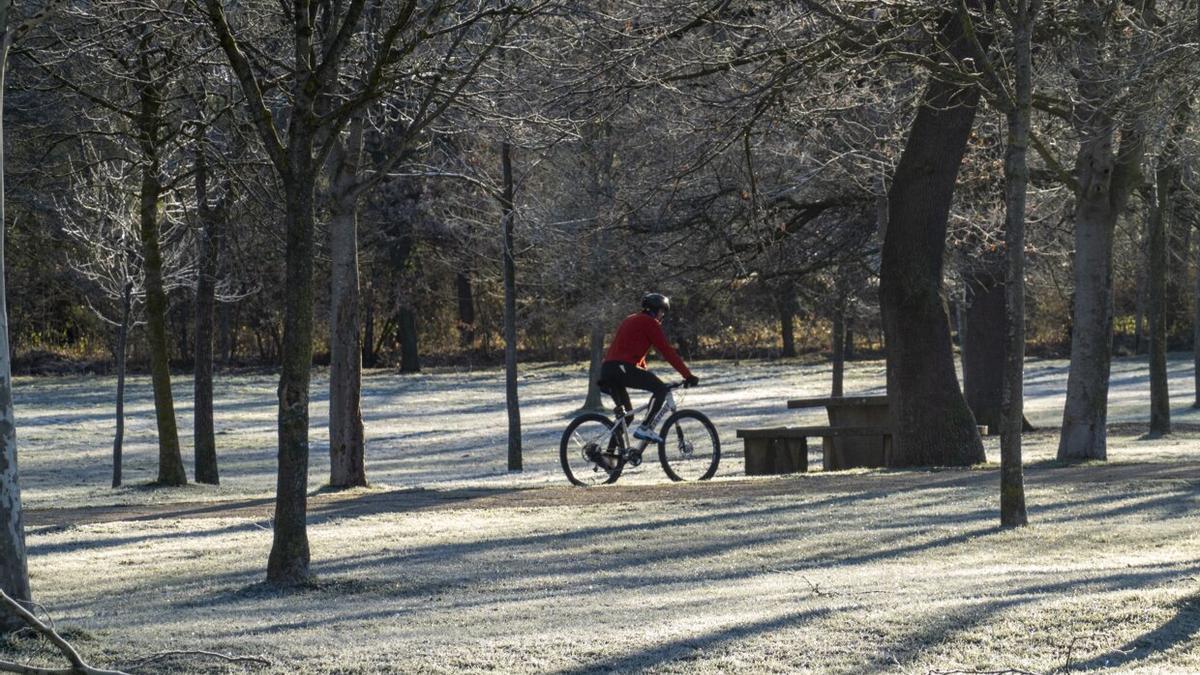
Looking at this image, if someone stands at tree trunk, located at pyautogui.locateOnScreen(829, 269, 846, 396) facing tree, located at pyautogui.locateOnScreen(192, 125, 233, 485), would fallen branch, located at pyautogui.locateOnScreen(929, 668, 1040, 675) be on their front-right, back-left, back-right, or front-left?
front-left

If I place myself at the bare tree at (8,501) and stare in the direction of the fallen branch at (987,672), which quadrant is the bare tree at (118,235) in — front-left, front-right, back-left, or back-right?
back-left

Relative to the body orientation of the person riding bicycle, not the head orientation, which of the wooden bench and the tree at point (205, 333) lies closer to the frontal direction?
the wooden bench

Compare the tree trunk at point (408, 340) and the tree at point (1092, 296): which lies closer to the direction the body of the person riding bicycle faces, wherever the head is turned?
the tree

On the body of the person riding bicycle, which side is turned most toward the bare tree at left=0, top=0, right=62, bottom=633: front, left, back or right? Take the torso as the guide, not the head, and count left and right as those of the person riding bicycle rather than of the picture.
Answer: right

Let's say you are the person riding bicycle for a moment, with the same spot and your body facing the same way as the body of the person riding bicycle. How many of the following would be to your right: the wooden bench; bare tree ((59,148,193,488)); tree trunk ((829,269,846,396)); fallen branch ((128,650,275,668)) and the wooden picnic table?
1

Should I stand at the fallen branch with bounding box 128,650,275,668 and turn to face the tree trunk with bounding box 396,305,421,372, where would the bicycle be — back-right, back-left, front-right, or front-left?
front-right

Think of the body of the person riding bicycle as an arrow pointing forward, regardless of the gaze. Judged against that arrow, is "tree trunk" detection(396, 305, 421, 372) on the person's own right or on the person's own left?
on the person's own left

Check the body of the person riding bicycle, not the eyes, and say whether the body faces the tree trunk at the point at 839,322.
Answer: no

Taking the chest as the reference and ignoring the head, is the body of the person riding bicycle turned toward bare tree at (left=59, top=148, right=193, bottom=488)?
no

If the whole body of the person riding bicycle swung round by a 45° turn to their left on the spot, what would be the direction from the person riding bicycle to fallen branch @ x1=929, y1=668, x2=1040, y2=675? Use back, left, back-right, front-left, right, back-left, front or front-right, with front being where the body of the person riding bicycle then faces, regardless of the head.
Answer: back-right

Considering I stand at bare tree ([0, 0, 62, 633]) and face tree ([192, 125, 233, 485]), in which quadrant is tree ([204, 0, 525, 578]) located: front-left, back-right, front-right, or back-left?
front-right

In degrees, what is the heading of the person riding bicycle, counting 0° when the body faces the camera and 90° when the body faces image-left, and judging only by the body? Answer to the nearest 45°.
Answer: approximately 270°

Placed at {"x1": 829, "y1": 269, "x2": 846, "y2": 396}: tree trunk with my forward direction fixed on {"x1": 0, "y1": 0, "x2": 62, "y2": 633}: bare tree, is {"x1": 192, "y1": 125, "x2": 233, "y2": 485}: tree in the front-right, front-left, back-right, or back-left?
front-right

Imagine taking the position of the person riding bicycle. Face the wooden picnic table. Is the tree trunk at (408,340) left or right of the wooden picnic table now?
left

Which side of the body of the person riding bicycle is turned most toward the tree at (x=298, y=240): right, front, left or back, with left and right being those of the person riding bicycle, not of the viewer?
right

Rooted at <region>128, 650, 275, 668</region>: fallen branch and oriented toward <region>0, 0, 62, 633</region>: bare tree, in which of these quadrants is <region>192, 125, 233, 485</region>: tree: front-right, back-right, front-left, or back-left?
front-right
